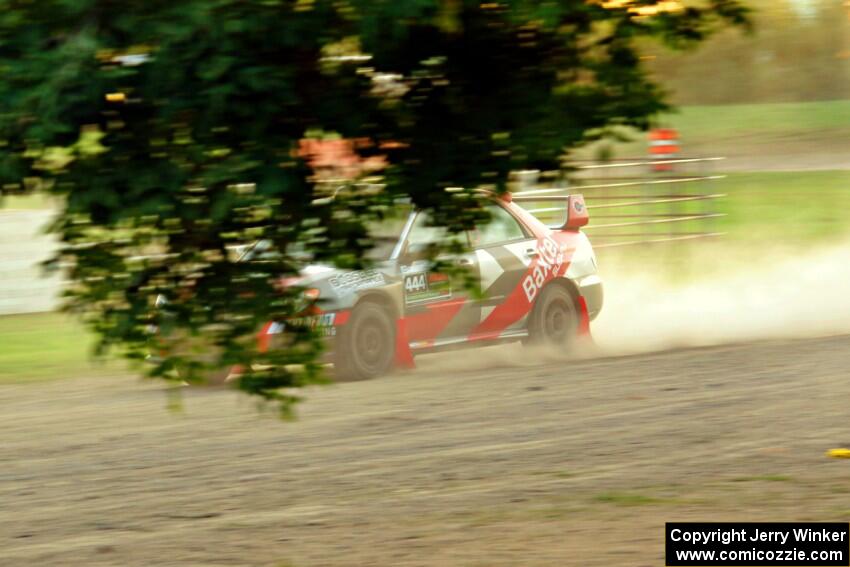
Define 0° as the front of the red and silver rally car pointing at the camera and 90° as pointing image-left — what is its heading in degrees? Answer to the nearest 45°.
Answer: approximately 45°

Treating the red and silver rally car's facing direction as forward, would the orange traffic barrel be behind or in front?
behind
